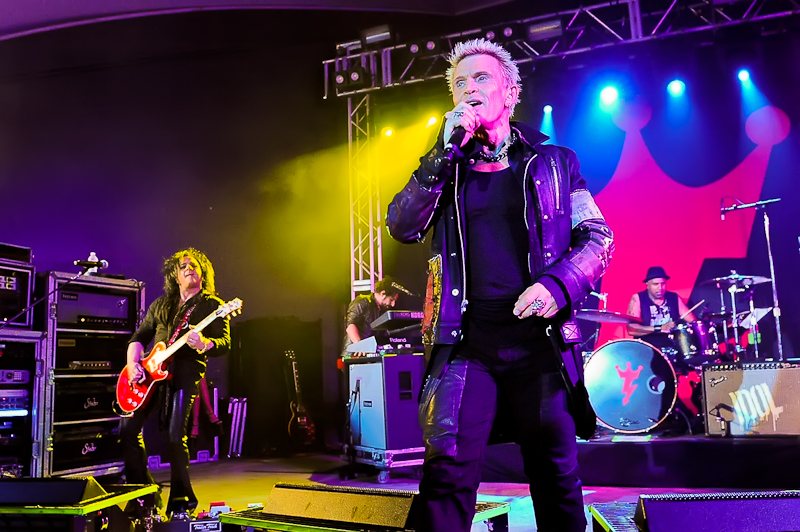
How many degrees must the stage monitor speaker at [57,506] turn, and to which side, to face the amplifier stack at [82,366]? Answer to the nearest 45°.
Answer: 0° — it already faces it

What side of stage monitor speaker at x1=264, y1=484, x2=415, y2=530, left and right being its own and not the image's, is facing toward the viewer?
back

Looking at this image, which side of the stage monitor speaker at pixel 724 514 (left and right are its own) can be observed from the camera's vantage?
back

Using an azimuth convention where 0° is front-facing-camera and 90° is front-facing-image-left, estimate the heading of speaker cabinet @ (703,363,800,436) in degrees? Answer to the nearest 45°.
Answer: approximately 0°

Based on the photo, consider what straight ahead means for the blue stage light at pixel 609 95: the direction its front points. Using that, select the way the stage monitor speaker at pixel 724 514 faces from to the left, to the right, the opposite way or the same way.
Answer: the opposite way

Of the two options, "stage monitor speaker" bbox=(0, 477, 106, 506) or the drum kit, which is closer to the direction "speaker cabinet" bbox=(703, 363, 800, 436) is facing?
the stage monitor speaker

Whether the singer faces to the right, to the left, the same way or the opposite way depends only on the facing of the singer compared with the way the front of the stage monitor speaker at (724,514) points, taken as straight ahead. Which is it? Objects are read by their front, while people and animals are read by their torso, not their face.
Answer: the opposite way
